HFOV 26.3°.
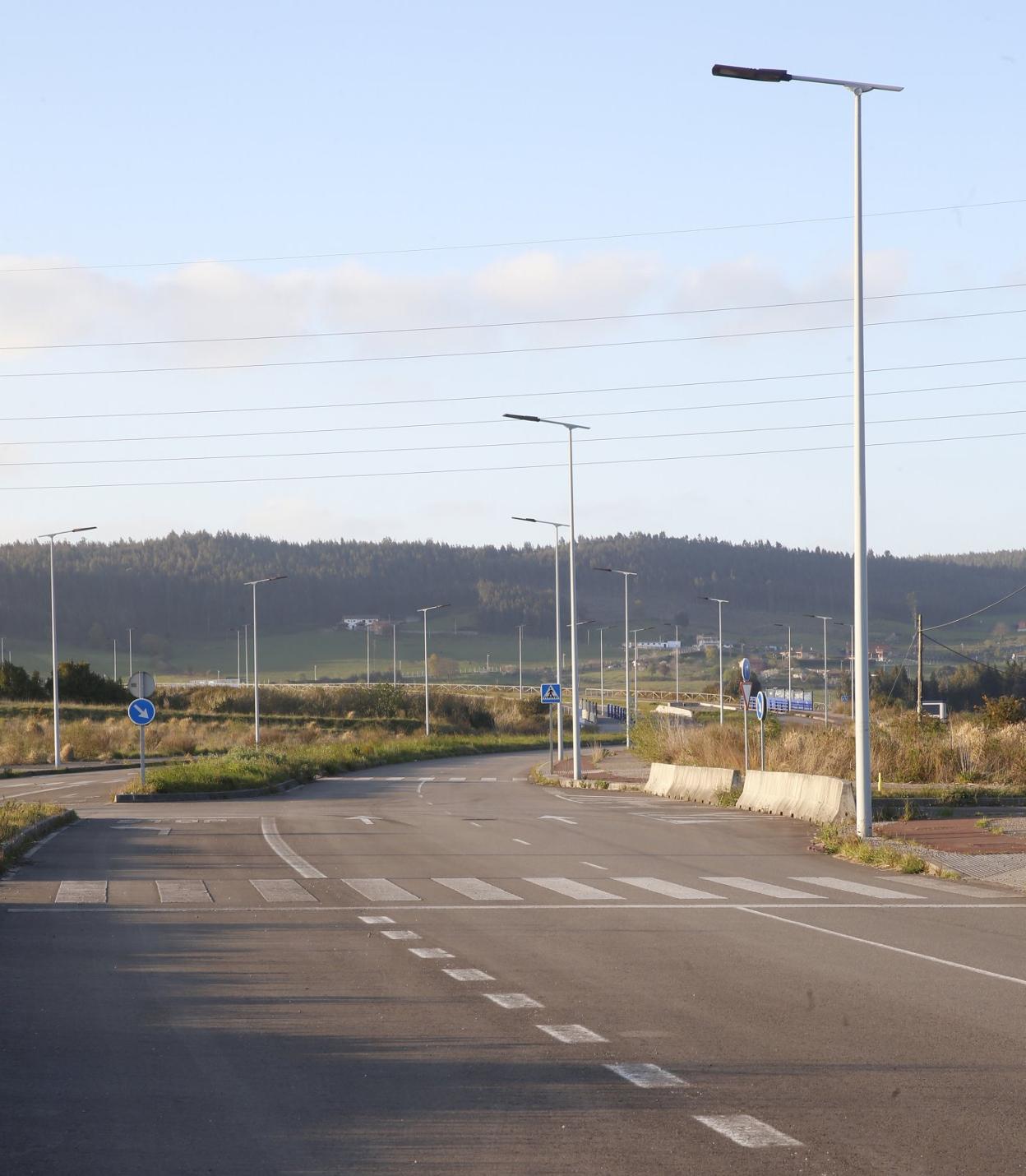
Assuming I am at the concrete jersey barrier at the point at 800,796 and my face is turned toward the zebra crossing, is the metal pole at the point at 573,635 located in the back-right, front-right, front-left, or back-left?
back-right

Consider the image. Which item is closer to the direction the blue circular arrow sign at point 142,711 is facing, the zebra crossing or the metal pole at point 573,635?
the zebra crossing

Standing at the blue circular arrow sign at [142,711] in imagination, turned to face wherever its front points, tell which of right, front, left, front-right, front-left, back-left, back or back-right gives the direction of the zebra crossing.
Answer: front

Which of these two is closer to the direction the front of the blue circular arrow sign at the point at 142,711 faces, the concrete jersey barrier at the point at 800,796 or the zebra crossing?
the zebra crossing

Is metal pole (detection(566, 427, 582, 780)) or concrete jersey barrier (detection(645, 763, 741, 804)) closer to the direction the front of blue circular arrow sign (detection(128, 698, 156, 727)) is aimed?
the concrete jersey barrier

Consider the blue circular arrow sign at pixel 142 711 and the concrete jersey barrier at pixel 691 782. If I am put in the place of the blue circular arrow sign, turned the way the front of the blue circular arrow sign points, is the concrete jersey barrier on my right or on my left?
on my left

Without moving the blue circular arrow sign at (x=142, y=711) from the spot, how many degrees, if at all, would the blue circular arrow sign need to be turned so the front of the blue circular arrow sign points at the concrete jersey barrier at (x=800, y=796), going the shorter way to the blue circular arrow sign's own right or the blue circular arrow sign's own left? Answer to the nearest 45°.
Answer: approximately 45° to the blue circular arrow sign's own left

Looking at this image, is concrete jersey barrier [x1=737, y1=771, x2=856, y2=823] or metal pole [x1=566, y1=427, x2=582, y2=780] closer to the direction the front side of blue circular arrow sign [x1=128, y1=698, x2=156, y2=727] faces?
the concrete jersey barrier

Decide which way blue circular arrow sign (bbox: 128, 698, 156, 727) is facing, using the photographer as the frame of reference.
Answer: facing the viewer

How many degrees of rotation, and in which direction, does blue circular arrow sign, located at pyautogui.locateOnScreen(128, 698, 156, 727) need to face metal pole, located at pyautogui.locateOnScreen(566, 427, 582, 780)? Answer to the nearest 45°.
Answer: approximately 135° to its left

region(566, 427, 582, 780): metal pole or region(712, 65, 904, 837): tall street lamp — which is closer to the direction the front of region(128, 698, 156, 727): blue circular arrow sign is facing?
the tall street lamp

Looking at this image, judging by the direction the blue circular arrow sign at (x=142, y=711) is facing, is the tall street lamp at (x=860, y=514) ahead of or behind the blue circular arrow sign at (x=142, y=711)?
ahead
